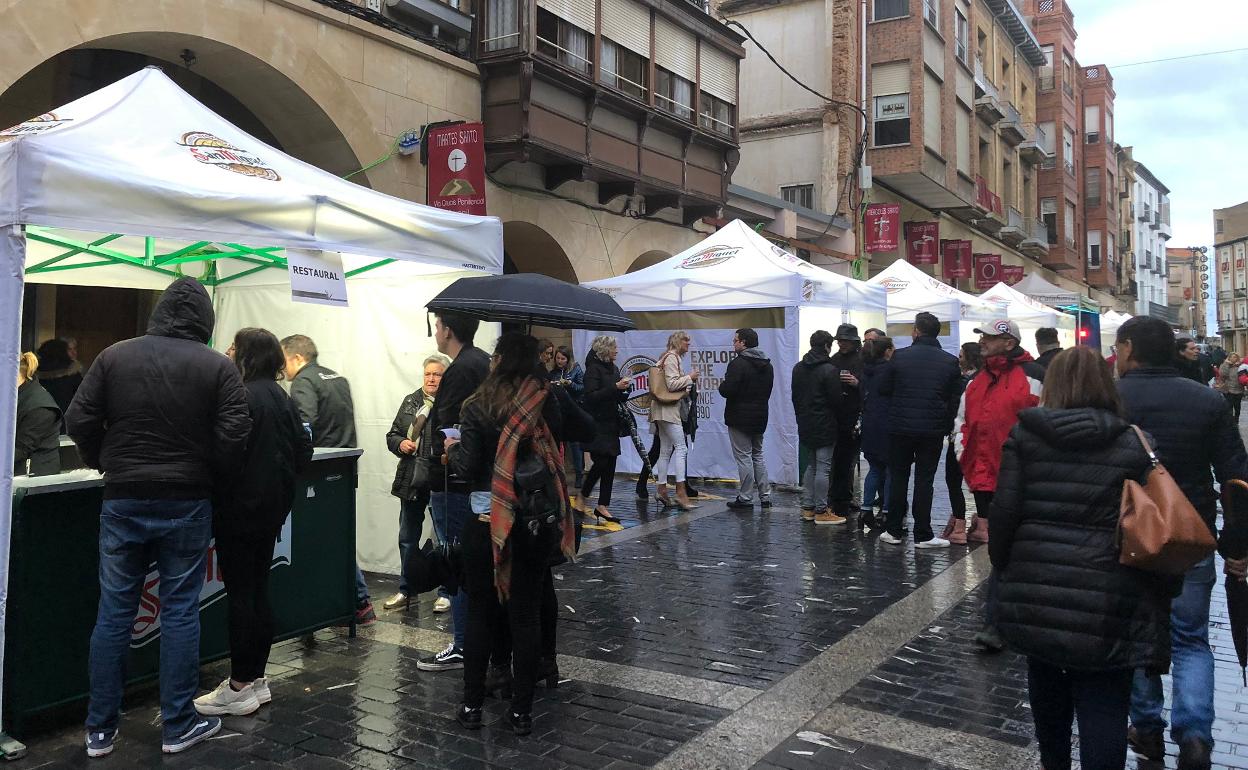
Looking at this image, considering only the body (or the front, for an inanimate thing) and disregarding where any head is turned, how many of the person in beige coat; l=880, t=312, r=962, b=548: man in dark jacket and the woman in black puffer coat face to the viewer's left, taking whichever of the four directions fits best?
0

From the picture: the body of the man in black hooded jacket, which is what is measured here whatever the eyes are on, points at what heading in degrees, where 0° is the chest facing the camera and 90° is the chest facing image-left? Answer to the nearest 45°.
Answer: approximately 180°

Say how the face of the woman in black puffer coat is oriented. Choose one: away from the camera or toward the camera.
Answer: away from the camera

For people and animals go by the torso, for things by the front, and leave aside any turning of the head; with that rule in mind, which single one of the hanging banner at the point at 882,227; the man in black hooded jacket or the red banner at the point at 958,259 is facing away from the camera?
the man in black hooded jacket

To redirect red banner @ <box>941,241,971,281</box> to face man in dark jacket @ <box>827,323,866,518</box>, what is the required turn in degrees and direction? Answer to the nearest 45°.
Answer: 0° — it already faces them

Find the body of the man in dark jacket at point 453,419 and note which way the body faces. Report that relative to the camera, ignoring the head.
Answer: to the viewer's left

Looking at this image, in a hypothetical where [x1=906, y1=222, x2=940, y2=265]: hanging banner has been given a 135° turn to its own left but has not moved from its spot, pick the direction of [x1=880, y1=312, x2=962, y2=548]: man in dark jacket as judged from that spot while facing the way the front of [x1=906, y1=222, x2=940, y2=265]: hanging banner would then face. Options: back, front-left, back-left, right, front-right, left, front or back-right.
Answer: back-right

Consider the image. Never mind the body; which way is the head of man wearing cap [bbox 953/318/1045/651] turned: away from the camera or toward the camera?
toward the camera

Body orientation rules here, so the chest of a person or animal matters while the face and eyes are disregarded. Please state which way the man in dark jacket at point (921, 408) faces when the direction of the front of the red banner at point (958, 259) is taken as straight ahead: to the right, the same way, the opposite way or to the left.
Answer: the opposite way

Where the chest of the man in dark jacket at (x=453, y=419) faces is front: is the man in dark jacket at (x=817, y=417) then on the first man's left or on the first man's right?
on the first man's right

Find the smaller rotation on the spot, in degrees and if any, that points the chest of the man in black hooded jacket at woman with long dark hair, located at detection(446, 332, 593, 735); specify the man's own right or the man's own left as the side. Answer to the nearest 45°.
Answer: approximately 90° to the man's own right

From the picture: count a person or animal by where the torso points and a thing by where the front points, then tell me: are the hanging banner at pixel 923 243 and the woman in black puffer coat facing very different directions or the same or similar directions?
very different directions

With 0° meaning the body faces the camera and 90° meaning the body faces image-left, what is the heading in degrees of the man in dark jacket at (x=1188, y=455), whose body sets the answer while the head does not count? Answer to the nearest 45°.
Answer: approximately 135°
